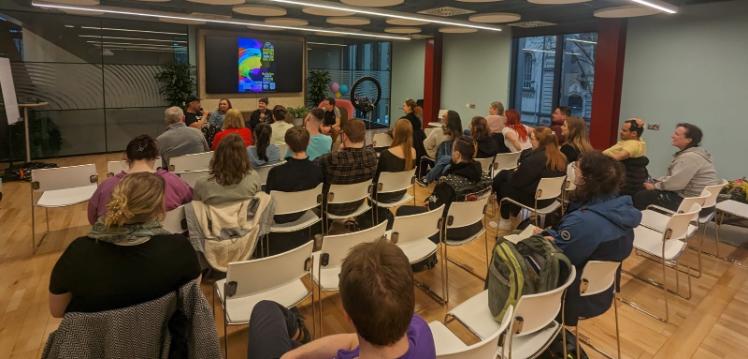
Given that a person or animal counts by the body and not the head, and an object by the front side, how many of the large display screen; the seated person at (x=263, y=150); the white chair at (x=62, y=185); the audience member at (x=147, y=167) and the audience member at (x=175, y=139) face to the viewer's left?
0

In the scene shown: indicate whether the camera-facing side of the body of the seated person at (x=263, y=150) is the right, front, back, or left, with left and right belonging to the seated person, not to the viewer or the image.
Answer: back

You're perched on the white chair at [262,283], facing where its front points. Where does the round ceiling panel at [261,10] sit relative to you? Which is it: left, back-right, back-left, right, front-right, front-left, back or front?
front-right

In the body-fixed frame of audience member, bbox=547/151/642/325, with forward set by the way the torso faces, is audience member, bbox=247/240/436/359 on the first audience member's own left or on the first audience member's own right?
on the first audience member's own left

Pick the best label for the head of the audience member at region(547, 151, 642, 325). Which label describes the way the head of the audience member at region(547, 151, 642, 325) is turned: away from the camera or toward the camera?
away from the camera

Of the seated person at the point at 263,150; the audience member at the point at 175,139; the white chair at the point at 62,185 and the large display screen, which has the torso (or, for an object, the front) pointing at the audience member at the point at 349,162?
the large display screen

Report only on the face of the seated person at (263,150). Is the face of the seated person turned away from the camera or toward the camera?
away from the camera

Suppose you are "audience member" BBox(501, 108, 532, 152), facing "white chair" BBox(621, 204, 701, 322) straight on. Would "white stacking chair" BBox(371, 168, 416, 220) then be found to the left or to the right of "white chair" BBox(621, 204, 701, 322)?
right

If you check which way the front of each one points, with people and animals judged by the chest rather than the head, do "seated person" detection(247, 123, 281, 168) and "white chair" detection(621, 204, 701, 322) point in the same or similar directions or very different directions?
same or similar directions

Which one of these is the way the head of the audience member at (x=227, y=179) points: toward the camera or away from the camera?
away from the camera

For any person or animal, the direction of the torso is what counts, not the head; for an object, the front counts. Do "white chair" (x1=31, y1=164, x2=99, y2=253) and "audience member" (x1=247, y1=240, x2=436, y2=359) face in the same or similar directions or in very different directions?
same or similar directions

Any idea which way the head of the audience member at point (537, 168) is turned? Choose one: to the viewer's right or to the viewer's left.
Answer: to the viewer's left

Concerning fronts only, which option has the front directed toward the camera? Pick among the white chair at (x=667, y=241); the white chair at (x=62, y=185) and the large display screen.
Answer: the large display screen

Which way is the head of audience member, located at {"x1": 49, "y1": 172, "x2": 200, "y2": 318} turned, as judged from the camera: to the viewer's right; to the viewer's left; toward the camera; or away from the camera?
away from the camera

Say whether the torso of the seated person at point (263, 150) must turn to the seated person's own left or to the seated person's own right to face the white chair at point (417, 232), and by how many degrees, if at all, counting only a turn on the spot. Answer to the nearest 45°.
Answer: approximately 135° to the seated person's own right

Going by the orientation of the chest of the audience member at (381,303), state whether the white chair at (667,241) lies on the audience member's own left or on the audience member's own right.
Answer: on the audience member's own right

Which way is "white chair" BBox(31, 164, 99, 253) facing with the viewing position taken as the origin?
facing away from the viewer

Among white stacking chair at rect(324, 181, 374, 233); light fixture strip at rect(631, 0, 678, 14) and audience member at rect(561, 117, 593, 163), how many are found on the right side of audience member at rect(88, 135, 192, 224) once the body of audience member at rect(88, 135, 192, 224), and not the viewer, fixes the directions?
3

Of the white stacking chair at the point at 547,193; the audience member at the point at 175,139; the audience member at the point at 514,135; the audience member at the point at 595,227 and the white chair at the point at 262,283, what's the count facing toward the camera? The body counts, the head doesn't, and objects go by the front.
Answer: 0
